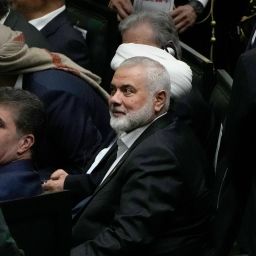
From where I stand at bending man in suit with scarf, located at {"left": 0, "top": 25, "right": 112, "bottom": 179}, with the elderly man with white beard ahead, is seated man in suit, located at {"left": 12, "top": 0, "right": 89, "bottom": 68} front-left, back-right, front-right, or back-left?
back-left

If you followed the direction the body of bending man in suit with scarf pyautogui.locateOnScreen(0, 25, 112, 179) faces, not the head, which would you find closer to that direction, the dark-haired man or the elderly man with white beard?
the dark-haired man

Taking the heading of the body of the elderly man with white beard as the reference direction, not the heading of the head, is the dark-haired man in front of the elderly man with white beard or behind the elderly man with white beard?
in front

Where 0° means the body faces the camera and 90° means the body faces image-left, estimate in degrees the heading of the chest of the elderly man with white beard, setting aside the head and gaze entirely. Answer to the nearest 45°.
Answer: approximately 90°

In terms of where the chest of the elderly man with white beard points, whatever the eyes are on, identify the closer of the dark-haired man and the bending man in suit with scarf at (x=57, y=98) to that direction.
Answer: the dark-haired man

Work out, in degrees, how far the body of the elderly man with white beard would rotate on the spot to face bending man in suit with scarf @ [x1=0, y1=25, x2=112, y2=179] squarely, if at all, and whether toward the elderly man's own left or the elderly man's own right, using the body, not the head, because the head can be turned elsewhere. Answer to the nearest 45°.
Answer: approximately 45° to the elderly man's own right

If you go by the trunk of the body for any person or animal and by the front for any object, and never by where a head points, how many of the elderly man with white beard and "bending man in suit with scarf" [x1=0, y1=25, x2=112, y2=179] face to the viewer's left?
2

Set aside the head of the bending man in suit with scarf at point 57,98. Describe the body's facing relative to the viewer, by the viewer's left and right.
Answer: facing to the left of the viewer

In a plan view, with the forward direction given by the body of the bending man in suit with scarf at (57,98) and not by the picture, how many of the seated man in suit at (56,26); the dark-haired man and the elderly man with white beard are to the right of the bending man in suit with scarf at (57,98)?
1

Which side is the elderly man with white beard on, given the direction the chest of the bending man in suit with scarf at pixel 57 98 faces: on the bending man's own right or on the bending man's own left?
on the bending man's own left

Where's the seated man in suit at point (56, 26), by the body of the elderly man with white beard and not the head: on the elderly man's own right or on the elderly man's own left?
on the elderly man's own right
